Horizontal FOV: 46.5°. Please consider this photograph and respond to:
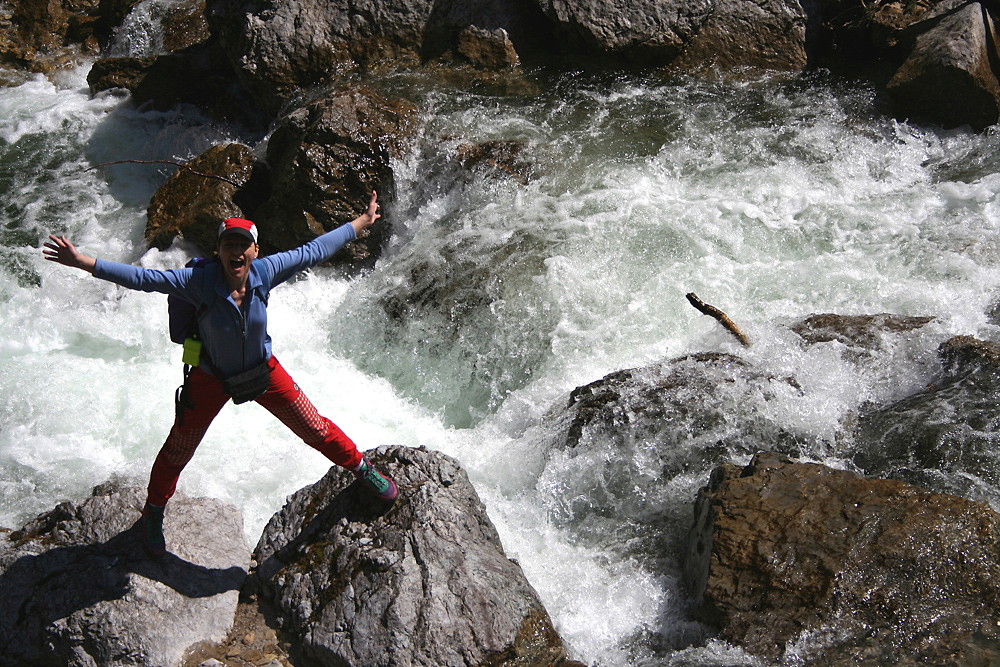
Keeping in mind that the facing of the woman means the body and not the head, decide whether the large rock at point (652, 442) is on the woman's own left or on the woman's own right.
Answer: on the woman's own left

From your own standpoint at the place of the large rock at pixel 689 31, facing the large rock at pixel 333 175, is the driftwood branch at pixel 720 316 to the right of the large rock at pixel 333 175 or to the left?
left

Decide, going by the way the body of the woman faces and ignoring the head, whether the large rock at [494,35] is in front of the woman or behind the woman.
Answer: behind

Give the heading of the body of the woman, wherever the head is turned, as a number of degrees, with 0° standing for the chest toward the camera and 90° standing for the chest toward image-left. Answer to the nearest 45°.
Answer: approximately 0°

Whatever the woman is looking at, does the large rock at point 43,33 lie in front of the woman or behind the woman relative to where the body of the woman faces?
behind

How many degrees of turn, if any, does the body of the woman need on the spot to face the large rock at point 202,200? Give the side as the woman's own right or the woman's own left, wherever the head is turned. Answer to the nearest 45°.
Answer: approximately 180°

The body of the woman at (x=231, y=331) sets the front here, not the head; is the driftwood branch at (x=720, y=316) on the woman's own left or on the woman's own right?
on the woman's own left

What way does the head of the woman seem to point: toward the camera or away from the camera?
toward the camera

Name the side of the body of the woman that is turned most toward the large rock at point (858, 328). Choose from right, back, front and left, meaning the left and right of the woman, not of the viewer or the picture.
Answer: left

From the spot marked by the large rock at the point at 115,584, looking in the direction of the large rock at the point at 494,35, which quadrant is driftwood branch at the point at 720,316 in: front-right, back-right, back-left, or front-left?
front-right

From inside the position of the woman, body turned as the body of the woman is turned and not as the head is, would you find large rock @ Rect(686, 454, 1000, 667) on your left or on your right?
on your left
